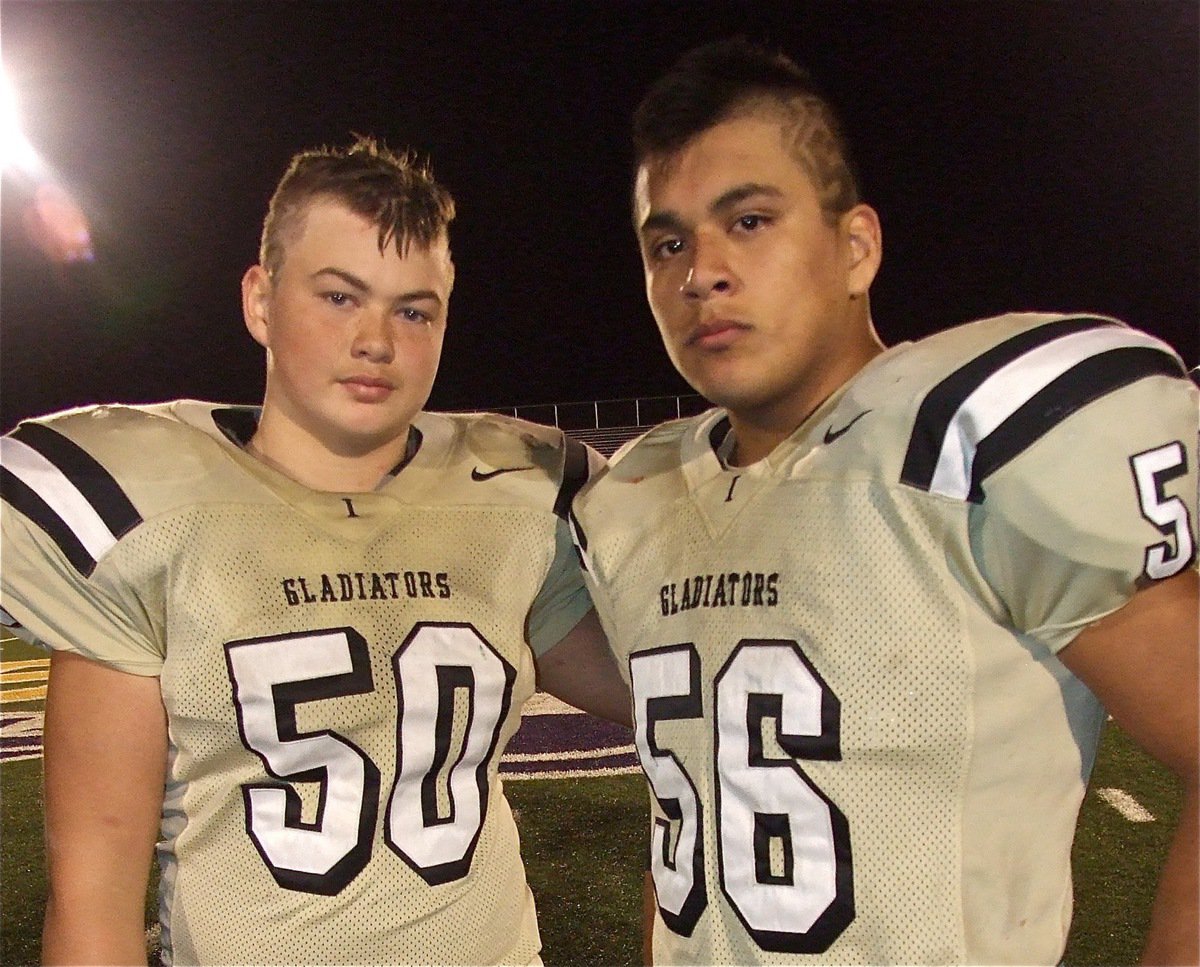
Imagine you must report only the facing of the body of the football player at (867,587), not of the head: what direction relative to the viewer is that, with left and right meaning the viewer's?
facing the viewer and to the left of the viewer

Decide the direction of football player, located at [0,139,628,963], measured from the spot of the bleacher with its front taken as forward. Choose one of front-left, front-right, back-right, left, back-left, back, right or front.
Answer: front

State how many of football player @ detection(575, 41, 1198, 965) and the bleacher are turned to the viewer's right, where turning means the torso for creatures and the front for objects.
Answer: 0

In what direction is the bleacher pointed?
toward the camera

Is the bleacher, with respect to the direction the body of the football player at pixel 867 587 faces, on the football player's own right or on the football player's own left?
on the football player's own right

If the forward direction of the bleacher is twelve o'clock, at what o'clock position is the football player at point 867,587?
The football player is roughly at 12 o'clock from the bleacher.
